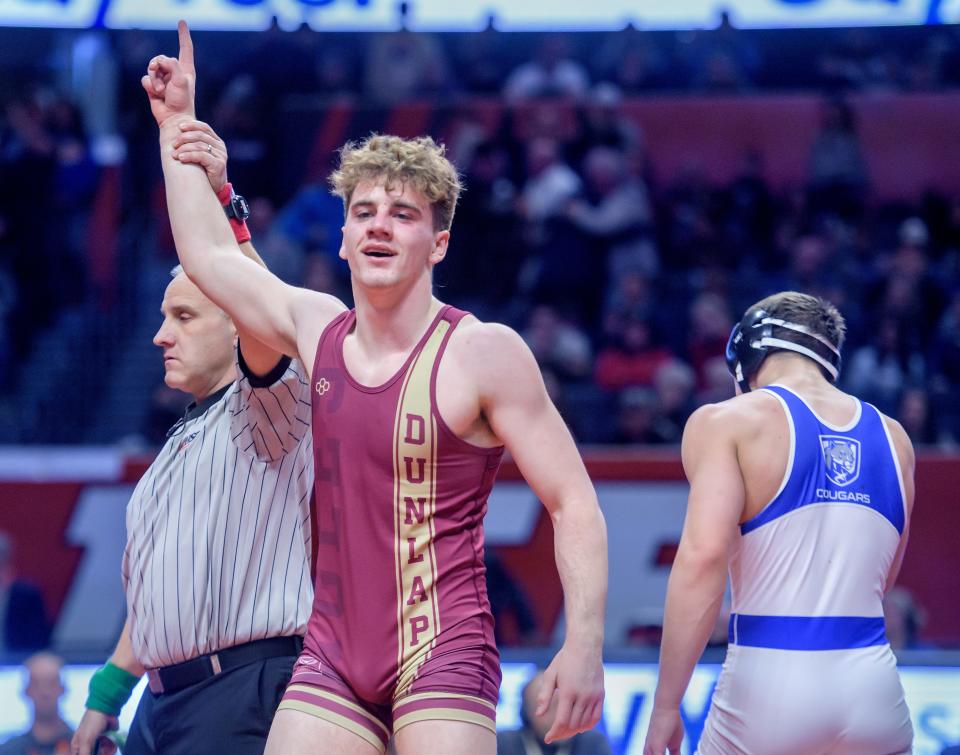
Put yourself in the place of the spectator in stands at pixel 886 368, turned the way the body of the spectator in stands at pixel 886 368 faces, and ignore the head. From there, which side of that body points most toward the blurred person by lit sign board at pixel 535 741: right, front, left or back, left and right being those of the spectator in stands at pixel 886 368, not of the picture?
front

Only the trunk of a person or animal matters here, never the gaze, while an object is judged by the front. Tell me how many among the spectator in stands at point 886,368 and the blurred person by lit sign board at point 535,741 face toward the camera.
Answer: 2

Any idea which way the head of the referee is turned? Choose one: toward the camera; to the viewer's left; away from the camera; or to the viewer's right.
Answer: to the viewer's left

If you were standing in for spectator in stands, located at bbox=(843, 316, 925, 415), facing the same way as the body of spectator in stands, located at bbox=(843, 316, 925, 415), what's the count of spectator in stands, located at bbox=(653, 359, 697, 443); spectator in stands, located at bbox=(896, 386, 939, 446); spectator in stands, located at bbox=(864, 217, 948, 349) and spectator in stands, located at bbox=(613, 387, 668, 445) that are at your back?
1

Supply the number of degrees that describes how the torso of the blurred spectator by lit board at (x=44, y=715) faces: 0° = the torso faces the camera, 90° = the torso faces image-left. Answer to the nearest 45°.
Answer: approximately 0°

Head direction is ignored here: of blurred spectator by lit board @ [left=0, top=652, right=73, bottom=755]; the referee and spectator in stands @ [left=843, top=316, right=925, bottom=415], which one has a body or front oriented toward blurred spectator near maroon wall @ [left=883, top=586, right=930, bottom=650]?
spectator in stands @ [left=843, top=316, right=925, bottom=415]

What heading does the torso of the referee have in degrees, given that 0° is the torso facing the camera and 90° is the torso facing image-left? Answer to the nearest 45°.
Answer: approximately 45°

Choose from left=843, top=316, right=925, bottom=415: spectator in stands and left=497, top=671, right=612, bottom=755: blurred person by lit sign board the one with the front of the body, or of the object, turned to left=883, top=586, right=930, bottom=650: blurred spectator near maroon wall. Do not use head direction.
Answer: left=843, top=316, right=925, bottom=415: spectator in stands

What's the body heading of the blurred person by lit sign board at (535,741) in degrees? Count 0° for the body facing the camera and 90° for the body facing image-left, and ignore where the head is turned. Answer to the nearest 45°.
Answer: approximately 0°

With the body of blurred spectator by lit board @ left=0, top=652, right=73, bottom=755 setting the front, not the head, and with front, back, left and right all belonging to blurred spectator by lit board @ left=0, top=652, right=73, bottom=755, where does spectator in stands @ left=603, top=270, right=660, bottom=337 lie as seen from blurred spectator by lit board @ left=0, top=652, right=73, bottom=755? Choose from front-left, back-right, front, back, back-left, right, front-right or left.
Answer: back-left
